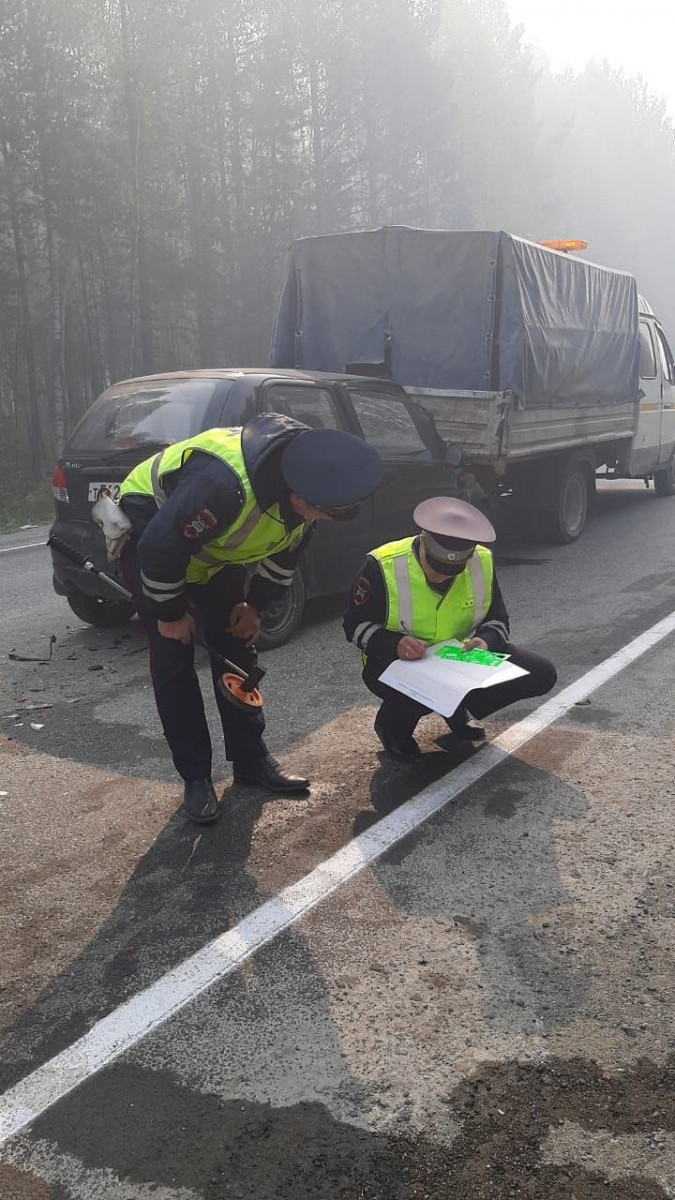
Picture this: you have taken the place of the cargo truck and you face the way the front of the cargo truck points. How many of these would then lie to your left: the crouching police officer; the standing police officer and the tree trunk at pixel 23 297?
1

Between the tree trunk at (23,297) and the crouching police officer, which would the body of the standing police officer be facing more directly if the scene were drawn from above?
the crouching police officer

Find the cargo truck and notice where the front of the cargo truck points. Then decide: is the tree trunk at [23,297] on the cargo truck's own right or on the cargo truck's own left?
on the cargo truck's own left

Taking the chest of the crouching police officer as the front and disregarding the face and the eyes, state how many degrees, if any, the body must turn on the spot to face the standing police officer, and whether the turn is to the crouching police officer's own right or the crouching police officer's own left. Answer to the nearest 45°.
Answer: approximately 45° to the crouching police officer's own right

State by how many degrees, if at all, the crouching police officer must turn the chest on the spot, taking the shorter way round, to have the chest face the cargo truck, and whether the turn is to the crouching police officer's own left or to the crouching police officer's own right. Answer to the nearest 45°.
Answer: approximately 180°

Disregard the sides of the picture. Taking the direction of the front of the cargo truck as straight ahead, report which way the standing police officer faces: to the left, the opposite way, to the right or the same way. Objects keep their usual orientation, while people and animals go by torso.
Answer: to the right

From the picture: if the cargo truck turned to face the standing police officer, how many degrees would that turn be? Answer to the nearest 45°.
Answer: approximately 135° to its right

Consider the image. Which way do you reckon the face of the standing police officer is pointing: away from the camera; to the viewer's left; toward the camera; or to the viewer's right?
to the viewer's right

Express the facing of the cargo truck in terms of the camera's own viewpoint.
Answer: facing away from the viewer and to the right of the viewer
